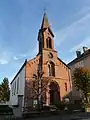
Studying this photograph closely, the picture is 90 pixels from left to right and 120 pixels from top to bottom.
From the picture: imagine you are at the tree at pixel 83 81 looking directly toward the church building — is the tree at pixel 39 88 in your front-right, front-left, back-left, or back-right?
front-left

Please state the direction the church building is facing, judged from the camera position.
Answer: facing the viewer and to the right of the viewer
